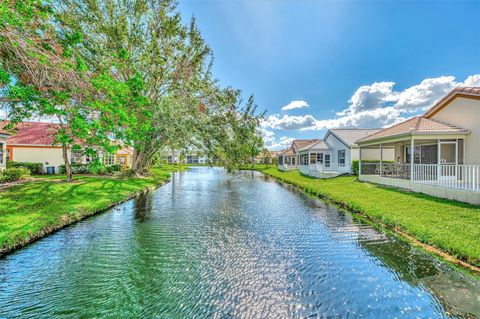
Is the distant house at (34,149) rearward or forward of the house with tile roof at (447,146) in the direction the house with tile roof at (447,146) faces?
forward

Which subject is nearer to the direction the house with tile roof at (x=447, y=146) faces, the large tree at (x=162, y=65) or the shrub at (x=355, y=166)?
the large tree

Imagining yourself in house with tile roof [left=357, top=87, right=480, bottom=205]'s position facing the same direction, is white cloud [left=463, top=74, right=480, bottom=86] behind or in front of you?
behind

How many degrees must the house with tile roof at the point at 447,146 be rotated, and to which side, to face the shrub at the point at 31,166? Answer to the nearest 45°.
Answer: approximately 45° to its right

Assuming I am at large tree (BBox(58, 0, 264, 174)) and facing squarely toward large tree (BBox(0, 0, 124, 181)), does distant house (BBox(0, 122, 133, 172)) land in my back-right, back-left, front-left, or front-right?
back-right

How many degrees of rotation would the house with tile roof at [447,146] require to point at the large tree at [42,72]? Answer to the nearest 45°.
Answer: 0° — it already faces it

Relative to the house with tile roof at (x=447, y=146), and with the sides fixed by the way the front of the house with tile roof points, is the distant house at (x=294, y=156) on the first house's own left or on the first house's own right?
on the first house's own right

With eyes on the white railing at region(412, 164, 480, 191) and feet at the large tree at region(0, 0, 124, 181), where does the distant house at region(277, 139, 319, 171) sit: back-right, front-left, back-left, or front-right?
front-left

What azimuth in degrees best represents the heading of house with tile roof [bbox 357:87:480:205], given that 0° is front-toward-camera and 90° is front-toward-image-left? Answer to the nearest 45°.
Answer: approximately 45°

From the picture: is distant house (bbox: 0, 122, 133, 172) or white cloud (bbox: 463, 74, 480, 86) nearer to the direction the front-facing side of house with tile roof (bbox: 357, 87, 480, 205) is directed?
the distant house

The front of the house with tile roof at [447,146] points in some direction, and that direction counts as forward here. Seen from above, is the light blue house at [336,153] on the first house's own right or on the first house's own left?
on the first house's own right

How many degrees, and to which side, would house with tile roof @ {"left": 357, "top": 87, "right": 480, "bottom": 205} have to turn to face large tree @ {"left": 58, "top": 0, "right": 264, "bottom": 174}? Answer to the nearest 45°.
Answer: approximately 45° to its right

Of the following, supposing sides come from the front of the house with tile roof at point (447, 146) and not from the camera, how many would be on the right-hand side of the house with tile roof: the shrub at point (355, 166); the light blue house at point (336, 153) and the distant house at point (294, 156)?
3

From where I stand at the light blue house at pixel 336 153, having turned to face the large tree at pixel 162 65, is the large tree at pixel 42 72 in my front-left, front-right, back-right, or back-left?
front-left
